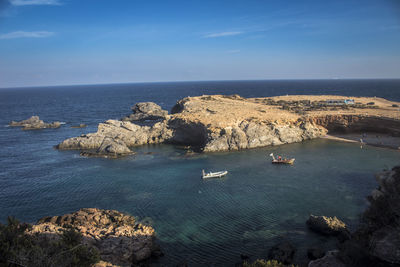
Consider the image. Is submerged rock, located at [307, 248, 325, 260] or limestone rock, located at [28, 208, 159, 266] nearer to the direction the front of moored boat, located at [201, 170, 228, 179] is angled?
the submerged rock

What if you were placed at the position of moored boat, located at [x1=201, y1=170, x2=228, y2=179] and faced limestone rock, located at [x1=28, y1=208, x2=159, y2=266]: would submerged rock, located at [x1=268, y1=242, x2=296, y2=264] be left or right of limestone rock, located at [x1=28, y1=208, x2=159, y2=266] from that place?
left

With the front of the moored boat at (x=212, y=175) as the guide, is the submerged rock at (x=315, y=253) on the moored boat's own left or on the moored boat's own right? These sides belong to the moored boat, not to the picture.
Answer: on the moored boat's own right

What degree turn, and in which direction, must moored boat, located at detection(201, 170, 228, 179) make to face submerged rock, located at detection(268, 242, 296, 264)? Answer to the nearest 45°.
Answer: approximately 90° to its right

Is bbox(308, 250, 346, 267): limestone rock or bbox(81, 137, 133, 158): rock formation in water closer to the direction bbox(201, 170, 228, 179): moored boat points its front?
the limestone rock

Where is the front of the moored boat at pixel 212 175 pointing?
to the viewer's right

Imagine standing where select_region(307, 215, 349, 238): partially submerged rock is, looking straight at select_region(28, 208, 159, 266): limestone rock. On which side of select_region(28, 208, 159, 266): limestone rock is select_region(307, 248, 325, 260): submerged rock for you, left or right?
left

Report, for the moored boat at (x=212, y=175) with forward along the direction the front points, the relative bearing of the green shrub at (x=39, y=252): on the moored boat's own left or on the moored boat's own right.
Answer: on the moored boat's own right
